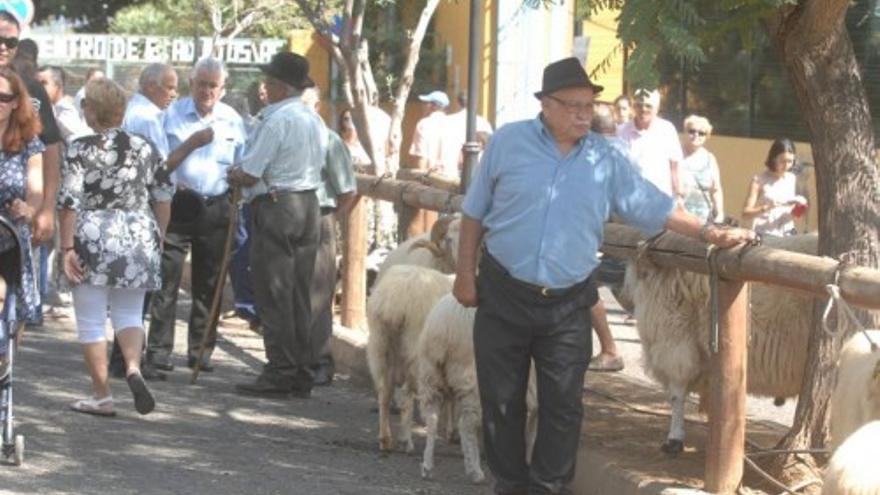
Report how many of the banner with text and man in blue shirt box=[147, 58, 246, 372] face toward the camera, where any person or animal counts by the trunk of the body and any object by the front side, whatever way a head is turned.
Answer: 2

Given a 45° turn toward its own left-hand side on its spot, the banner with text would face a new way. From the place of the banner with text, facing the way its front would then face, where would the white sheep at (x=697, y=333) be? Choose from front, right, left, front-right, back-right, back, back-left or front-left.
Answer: front-right

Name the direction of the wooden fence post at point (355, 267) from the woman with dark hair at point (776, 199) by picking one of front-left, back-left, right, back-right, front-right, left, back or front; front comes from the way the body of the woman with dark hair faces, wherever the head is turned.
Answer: right

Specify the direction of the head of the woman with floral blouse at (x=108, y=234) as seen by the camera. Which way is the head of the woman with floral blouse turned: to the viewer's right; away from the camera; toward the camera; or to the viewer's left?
away from the camera

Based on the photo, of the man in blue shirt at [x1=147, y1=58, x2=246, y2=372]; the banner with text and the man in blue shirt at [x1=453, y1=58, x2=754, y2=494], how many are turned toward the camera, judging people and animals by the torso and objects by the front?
3

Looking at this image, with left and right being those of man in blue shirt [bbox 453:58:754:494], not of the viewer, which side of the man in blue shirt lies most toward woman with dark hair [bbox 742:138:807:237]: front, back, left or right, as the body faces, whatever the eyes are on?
back

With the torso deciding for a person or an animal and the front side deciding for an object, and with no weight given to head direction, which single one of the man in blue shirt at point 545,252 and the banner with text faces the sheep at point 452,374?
the banner with text

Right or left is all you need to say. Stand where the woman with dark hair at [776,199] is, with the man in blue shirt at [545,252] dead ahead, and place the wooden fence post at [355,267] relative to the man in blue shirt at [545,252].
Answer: right

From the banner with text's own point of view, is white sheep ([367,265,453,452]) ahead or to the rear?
ahead

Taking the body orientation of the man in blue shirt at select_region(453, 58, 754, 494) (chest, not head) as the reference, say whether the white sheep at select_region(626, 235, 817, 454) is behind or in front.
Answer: behind
